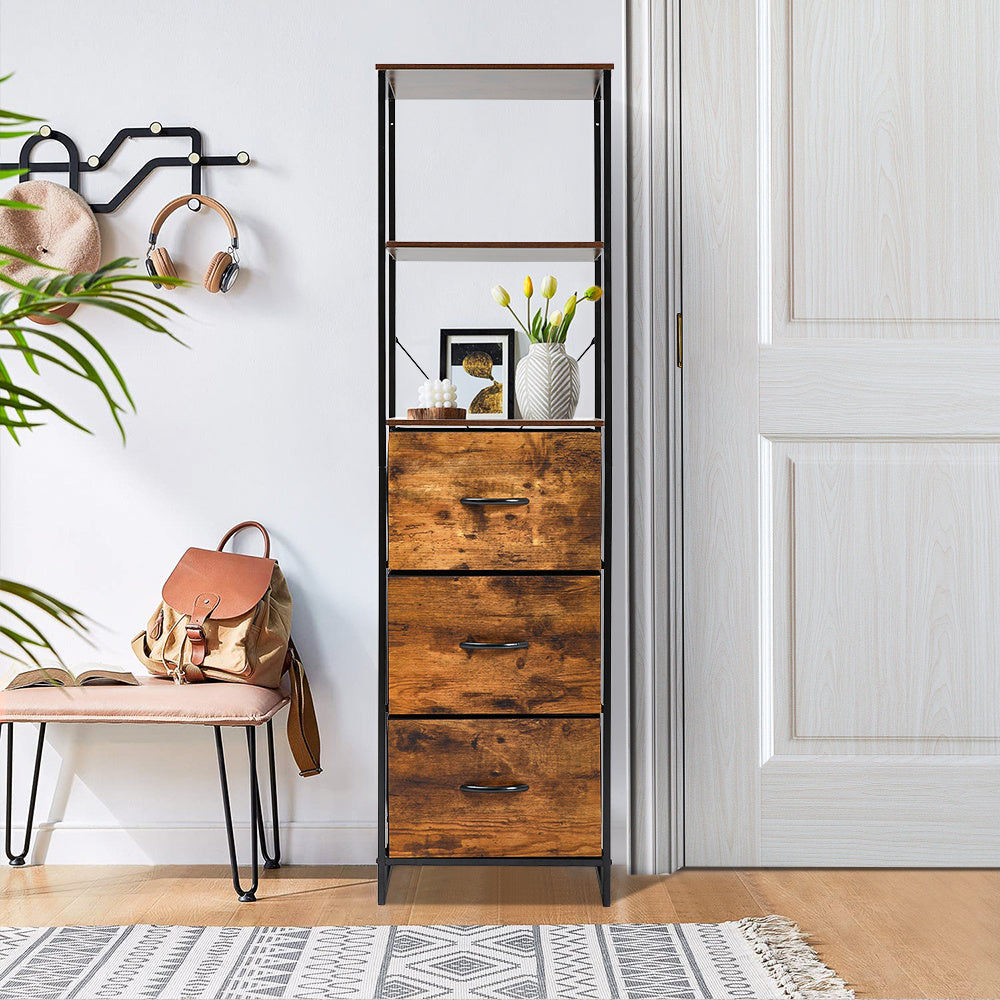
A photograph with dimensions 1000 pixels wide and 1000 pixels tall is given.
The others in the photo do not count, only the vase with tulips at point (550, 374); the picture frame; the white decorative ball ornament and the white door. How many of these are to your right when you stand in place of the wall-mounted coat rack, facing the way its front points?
0

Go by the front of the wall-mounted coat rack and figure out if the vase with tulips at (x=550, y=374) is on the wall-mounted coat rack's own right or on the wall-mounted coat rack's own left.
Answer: on the wall-mounted coat rack's own left

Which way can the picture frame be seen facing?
toward the camera

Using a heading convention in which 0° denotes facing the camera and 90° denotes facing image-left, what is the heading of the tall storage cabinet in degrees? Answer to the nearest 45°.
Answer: approximately 0°

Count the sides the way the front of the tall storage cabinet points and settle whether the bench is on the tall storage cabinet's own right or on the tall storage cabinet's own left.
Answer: on the tall storage cabinet's own right

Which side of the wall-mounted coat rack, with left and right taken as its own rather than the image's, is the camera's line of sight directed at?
front

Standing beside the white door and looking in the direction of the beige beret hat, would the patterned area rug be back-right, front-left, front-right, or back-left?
front-left

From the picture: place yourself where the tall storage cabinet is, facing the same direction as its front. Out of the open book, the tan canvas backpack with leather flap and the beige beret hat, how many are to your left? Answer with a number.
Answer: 0

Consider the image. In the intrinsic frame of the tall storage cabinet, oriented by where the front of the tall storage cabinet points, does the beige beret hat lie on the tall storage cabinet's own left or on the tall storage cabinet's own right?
on the tall storage cabinet's own right

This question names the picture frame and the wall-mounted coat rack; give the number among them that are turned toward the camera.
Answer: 2

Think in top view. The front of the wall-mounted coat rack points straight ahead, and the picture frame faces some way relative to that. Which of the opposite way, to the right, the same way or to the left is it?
the same way

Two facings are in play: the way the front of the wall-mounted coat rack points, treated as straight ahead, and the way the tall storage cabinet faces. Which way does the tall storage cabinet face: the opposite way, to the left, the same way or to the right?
the same way

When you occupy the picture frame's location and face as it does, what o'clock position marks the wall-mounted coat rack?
The wall-mounted coat rack is roughly at 3 o'clock from the picture frame.
